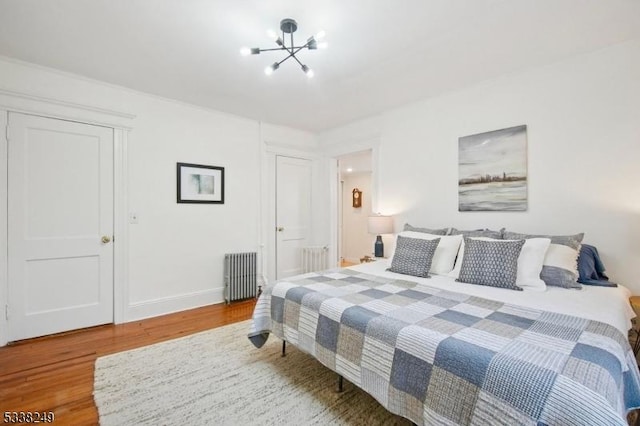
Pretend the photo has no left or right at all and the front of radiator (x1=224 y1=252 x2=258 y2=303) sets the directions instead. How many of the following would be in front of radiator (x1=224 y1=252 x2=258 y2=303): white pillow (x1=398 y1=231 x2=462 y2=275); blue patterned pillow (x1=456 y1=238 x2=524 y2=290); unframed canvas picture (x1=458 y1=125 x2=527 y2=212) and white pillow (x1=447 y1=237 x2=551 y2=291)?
4

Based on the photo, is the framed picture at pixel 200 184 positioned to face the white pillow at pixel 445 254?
yes

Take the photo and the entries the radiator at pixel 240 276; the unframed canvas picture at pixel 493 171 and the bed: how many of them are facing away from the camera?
0

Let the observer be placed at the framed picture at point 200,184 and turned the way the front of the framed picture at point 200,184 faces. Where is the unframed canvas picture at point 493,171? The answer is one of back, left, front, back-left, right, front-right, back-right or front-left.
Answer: front

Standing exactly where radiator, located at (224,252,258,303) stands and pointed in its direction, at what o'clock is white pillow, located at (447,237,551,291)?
The white pillow is roughly at 12 o'clock from the radiator.

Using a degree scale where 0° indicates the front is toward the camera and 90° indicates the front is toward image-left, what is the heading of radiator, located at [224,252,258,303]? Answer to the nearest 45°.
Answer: approximately 315°

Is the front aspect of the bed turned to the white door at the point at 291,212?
no

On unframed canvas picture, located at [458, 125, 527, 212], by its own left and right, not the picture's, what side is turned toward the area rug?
front

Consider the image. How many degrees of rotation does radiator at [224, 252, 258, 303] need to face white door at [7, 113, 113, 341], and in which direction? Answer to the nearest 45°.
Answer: approximately 135° to its right

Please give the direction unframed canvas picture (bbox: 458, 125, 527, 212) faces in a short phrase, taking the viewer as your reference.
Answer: facing the viewer and to the left of the viewer

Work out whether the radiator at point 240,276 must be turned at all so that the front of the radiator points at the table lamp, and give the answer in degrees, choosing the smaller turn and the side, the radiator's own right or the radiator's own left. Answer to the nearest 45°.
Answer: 0° — it already faces it

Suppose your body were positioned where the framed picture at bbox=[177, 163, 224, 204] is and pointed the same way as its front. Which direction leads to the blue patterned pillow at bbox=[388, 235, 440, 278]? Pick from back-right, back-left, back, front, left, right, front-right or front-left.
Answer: front

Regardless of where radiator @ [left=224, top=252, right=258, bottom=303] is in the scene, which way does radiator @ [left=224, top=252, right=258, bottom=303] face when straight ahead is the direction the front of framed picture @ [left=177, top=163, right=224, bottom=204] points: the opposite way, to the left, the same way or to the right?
the same way

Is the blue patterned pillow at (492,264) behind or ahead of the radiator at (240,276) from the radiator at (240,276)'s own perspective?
ahead

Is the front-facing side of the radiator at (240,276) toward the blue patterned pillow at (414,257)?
yes

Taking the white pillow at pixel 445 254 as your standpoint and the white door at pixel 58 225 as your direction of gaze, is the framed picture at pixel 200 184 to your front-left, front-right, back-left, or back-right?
front-right

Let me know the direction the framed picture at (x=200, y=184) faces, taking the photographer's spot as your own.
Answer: facing the viewer and to the right of the viewer

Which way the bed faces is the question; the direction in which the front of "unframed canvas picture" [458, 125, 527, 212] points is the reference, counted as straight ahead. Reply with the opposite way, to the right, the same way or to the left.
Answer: the same way

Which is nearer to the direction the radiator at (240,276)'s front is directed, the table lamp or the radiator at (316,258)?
the table lamp

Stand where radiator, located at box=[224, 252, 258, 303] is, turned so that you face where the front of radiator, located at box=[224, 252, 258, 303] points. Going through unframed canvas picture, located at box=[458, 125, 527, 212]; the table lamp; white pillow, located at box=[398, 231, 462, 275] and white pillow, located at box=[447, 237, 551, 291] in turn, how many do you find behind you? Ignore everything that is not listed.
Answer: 0

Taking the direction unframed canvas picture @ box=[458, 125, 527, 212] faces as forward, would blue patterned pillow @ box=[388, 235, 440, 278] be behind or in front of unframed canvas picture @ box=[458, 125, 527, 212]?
in front

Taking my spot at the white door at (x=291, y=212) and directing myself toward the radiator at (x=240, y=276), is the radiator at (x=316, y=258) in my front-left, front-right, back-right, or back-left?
back-left
